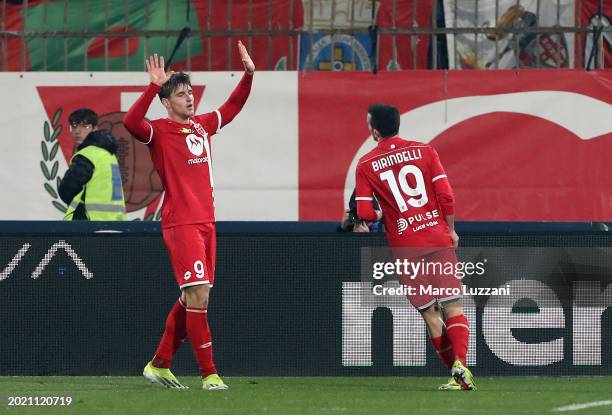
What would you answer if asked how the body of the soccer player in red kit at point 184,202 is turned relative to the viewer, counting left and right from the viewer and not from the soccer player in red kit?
facing the viewer and to the right of the viewer

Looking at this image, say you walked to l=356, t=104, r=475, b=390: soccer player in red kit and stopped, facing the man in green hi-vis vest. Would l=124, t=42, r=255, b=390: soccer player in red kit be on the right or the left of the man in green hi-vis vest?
left

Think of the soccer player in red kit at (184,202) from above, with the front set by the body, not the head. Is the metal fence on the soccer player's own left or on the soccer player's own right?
on the soccer player's own left

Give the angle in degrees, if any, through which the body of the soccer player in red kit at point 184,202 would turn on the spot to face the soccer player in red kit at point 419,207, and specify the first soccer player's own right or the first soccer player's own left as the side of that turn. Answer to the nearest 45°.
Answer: approximately 45° to the first soccer player's own left
